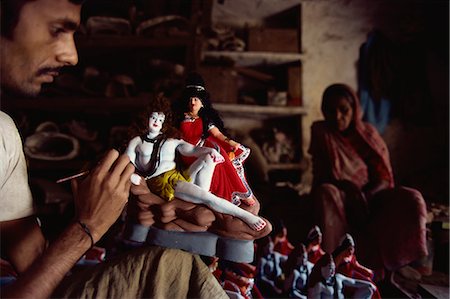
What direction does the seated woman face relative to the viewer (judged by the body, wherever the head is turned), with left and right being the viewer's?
facing the viewer

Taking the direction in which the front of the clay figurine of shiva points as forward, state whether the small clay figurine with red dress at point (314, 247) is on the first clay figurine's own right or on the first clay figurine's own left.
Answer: on the first clay figurine's own left

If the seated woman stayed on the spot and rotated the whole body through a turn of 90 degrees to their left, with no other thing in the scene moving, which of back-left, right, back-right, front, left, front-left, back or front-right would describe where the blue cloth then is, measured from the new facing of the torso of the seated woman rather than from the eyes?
left

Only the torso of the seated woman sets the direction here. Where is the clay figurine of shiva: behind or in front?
in front

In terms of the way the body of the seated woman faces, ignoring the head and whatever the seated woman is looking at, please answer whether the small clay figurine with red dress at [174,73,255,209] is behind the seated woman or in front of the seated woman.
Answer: in front

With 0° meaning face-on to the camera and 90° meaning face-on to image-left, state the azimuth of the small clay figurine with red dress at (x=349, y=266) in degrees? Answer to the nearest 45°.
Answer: approximately 315°

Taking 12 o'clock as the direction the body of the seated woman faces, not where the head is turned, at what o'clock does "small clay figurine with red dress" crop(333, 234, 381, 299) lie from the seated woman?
The small clay figurine with red dress is roughly at 12 o'clock from the seated woman.

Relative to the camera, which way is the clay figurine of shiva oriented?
toward the camera

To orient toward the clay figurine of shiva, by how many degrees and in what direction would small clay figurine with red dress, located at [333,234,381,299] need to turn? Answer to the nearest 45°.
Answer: approximately 90° to its right

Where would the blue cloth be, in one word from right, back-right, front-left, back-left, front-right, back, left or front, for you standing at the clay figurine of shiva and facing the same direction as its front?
back-left

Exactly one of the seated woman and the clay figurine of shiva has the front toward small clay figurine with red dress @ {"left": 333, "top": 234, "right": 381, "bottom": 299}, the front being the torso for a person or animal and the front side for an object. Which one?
the seated woman

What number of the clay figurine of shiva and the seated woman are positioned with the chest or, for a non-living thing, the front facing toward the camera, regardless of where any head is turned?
2
